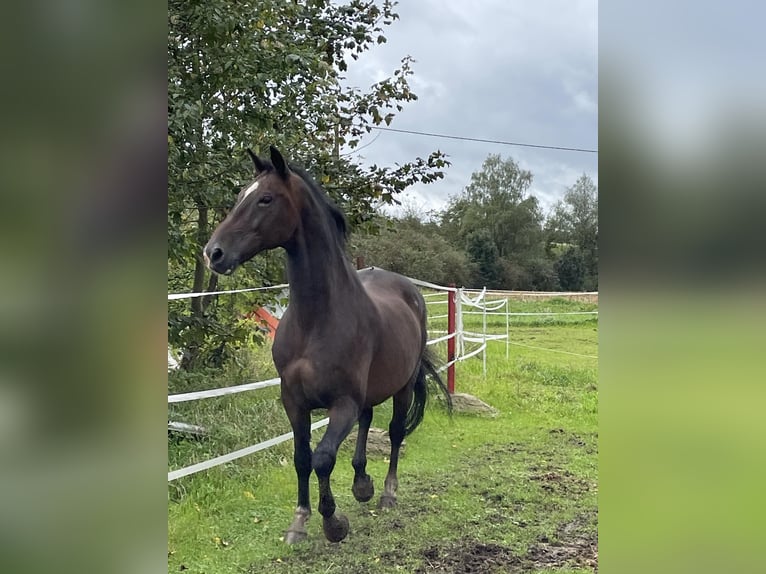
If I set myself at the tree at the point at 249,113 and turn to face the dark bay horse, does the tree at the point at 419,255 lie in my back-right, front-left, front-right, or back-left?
back-left

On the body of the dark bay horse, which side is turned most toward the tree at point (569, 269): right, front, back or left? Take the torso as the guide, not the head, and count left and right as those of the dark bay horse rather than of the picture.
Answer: back

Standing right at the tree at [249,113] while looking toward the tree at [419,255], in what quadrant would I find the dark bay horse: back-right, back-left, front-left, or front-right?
back-right

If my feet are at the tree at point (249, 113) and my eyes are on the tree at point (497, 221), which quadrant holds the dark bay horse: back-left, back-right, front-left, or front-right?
back-right

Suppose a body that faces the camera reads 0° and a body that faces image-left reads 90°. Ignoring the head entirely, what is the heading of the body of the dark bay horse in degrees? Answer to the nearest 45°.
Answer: approximately 45°

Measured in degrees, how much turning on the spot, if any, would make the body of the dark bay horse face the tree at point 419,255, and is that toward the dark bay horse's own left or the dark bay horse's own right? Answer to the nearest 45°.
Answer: approximately 135° to the dark bay horse's own right

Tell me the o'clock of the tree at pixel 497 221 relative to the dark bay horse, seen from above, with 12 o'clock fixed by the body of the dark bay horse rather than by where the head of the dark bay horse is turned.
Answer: The tree is roughly at 5 o'clock from the dark bay horse.
